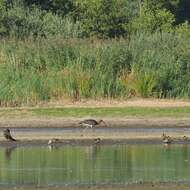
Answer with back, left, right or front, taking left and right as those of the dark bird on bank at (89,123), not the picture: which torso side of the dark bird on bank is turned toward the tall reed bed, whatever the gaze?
left

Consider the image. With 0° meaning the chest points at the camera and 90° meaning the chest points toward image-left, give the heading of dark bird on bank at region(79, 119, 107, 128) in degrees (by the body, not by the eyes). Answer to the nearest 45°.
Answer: approximately 270°
